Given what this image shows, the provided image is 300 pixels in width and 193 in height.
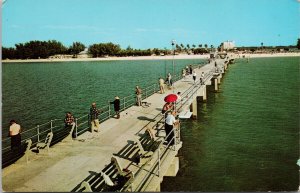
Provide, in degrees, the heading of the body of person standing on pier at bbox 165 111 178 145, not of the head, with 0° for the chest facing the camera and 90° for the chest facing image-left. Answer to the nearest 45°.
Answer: approximately 270°

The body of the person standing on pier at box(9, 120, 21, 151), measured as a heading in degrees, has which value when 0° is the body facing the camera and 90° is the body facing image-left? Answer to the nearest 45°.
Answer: approximately 135°

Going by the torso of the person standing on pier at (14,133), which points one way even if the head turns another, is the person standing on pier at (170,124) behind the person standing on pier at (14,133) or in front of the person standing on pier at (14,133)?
behind

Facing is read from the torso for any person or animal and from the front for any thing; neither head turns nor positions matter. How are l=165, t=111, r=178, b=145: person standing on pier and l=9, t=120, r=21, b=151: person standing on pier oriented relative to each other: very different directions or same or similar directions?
very different directions

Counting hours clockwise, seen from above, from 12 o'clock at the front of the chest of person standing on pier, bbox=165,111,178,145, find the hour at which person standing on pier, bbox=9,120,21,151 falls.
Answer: person standing on pier, bbox=9,120,21,151 is roughly at 6 o'clock from person standing on pier, bbox=165,111,178,145.

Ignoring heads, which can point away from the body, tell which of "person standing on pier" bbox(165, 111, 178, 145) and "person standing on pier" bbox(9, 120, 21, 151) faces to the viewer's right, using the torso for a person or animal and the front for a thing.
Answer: "person standing on pier" bbox(165, 111, 178, 145)

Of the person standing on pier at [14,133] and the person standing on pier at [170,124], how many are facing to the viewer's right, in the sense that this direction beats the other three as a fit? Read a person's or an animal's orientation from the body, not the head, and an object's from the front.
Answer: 1
